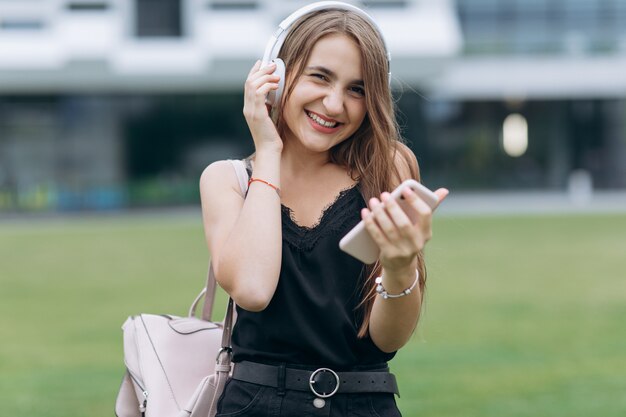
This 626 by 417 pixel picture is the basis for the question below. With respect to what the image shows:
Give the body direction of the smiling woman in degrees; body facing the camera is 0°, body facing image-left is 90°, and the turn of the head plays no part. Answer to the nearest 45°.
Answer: approximately 0°
